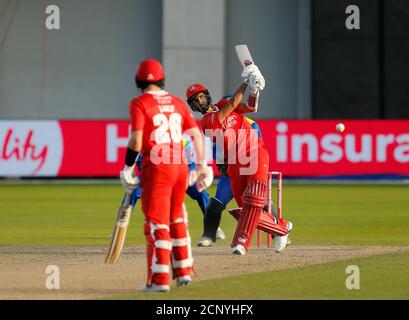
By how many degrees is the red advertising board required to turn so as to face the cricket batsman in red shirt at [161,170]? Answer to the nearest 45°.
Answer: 0° — it already faces them

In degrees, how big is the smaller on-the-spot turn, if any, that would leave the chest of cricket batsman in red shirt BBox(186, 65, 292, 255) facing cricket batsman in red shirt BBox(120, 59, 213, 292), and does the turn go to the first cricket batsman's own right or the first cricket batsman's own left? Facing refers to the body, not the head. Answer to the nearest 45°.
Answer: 0° — they already face them

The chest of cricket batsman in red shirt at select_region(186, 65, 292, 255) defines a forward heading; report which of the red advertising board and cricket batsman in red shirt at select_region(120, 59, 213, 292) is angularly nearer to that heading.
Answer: the cricket batsman in red shirt

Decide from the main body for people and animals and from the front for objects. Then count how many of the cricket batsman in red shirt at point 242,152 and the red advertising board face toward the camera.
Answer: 2

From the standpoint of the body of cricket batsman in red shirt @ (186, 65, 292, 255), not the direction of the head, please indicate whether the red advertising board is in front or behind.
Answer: behind

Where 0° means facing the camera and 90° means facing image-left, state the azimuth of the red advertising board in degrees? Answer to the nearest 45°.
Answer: approximately 0°

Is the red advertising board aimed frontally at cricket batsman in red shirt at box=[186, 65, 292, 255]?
yes
